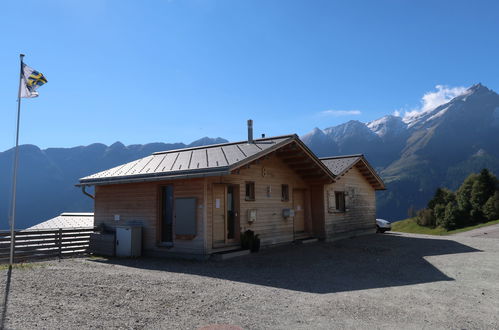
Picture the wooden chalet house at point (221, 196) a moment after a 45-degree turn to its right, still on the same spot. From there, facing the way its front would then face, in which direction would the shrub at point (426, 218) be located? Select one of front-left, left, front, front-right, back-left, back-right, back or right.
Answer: back-left

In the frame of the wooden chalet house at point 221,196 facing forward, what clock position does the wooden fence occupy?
The wooden fence is roughly at 4 o'clock from the wooden chalet house.

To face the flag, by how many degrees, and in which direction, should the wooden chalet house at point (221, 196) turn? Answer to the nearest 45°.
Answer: approximately 90° to its right

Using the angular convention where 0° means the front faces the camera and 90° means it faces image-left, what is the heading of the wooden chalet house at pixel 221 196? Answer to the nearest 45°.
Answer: approximately 315°

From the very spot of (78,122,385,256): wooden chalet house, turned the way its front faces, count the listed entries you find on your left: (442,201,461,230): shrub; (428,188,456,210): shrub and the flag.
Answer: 2

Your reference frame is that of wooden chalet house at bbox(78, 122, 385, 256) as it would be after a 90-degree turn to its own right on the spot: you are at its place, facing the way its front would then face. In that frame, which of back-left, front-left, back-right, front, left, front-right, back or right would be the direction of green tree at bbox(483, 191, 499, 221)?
back

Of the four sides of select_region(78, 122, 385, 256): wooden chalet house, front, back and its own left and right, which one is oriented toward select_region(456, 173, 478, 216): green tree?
left

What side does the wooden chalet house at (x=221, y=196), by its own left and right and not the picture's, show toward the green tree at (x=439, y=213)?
left

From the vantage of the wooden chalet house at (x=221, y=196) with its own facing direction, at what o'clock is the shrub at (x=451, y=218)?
The shrub is roughly at 9 o'clock from the wooden chalet house.

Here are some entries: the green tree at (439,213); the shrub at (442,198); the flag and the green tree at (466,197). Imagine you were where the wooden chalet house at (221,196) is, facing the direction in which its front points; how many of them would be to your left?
3

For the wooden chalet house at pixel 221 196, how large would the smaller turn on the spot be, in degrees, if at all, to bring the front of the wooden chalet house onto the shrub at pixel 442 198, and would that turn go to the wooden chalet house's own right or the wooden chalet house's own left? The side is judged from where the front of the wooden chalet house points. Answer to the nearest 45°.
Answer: approximately 90° to the wooden chalet house's own left

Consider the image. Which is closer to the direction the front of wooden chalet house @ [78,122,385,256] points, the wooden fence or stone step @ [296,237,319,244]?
the stone step

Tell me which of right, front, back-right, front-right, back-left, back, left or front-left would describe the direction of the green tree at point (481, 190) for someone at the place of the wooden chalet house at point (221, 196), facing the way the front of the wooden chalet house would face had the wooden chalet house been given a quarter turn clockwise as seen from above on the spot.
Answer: back
